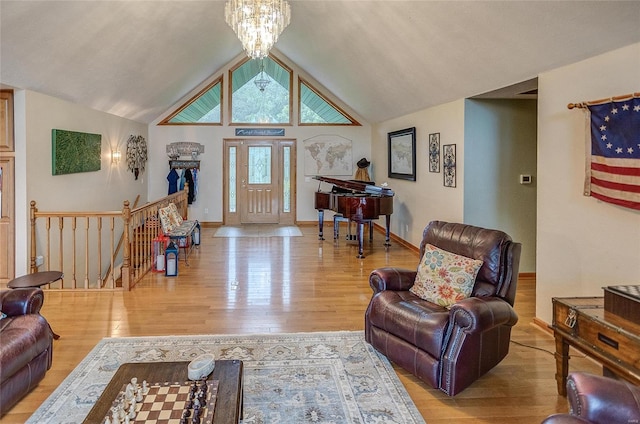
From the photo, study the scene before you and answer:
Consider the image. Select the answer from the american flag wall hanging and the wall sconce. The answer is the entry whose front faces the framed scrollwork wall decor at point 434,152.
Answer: the wall sconce

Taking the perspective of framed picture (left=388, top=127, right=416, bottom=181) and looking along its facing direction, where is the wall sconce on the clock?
The wall sconce is roughly at 1 o'clock from the framed picture.

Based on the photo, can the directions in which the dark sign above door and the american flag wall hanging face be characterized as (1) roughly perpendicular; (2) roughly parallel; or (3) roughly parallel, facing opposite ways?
roughly perpendicular

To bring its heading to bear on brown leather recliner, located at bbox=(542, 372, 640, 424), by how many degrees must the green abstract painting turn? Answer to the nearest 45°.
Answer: approximately 45° to its right

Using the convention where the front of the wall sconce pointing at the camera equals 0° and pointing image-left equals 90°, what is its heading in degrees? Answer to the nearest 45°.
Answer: approximately 315°

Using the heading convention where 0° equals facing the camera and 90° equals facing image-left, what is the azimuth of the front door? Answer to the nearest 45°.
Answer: approximately 0°

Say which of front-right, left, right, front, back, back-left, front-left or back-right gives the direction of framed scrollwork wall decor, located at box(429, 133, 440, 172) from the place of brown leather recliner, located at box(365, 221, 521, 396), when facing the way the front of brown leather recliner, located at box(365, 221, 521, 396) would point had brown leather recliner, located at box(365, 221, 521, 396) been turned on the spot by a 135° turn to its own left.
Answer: left

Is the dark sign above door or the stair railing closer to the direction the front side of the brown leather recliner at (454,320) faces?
the stair railing

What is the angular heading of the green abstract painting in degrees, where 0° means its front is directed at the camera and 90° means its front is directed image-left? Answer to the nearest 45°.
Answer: approximately 315°

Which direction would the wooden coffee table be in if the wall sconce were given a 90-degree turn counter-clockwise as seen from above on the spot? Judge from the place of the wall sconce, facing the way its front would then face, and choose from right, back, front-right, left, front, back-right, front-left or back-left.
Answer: back-right

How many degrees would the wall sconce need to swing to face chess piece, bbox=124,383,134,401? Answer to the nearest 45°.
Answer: approximately 45° to its right

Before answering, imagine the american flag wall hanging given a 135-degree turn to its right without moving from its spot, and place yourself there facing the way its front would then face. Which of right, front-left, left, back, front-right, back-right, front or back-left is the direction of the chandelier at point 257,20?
left

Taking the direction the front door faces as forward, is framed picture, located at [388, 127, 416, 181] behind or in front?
in front

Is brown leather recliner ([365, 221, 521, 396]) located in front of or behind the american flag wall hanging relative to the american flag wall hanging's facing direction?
in front

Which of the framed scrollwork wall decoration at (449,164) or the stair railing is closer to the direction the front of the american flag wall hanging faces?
the stair railing

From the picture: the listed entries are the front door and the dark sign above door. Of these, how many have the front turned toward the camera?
2

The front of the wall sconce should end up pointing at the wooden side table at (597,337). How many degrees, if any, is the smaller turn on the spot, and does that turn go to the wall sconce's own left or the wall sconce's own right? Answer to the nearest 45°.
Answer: approximately 45° to the wall sconce's own right
